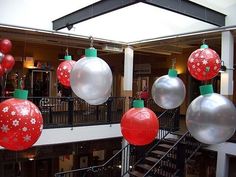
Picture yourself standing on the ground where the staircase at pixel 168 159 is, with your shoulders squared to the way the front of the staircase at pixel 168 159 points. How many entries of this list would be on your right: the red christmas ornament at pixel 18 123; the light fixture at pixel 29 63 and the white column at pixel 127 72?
2

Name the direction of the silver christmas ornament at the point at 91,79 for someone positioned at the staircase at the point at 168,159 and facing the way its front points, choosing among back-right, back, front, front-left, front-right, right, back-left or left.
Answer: front-left

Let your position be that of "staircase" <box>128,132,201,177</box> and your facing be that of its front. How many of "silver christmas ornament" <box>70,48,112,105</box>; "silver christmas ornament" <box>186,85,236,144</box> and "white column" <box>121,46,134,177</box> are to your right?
1

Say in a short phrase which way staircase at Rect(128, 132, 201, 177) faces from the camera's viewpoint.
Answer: facing the viewer and to the left of the viewer
